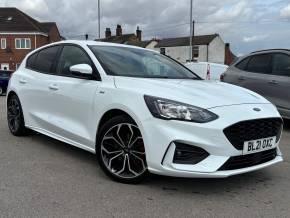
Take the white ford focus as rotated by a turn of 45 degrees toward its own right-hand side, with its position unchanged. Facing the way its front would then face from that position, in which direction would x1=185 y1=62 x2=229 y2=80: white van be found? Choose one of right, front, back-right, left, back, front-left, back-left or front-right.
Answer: back

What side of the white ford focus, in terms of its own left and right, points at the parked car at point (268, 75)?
left
